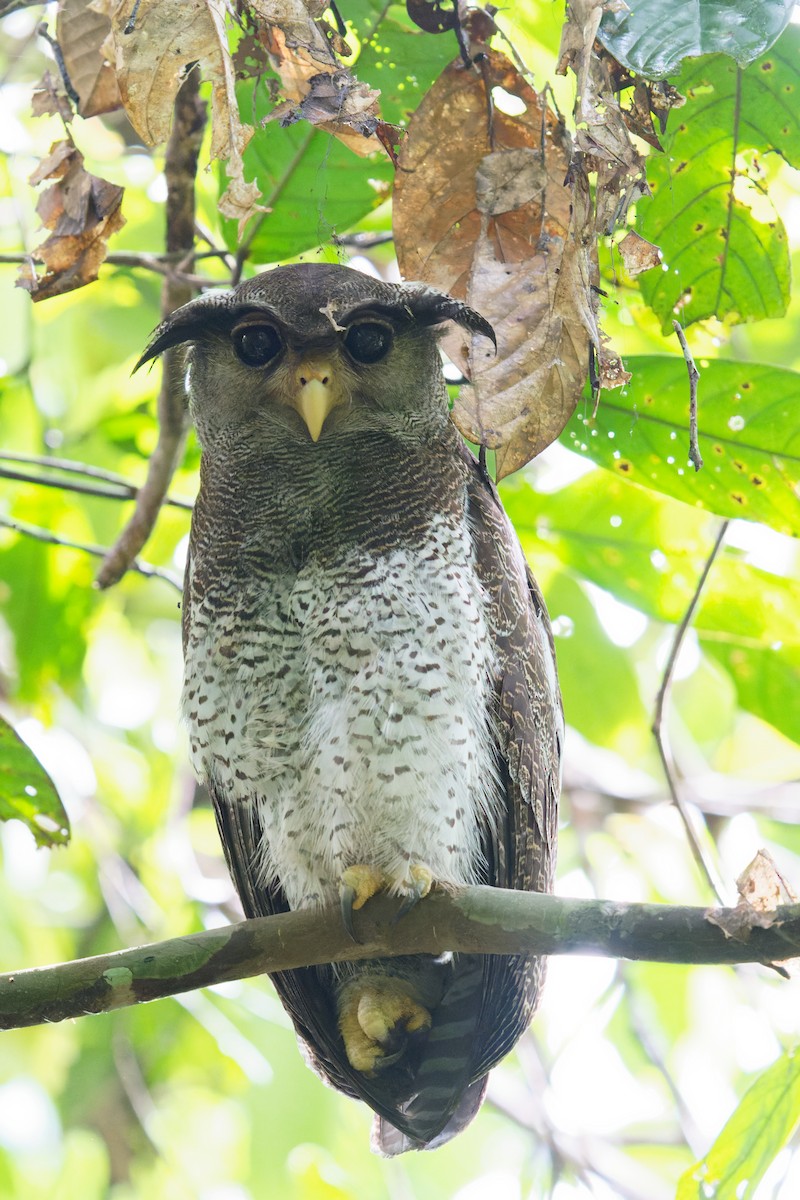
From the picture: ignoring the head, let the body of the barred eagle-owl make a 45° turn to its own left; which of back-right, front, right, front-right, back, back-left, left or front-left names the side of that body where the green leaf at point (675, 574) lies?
left

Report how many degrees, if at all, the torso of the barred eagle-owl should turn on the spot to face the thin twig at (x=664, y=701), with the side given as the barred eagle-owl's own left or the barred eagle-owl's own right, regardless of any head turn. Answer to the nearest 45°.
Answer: approximately 135° to the barred eagle-owl's own left

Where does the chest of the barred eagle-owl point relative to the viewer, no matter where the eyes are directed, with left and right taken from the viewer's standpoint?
facing the viewer

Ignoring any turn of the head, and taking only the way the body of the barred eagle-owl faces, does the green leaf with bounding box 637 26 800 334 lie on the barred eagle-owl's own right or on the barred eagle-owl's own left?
on the barred eagle-owl's own left
